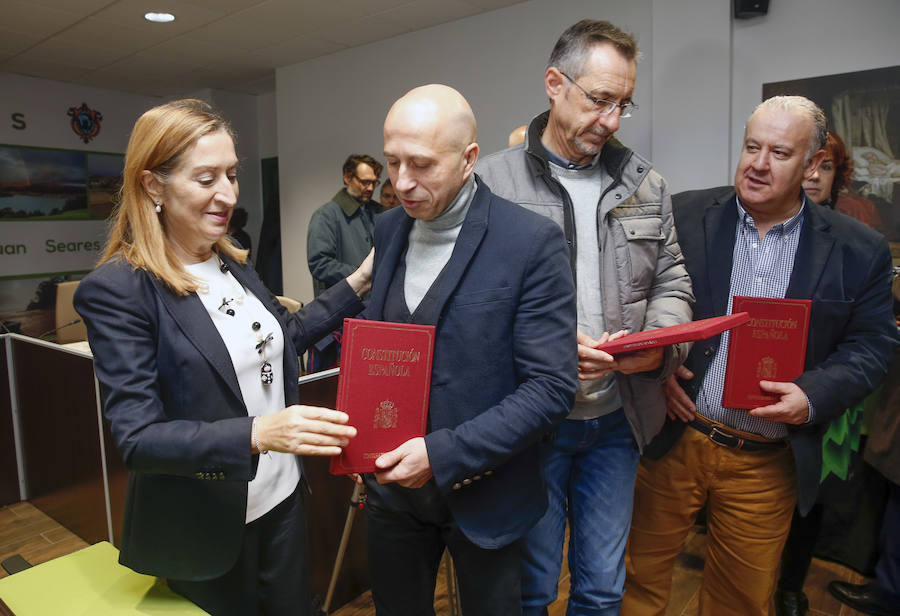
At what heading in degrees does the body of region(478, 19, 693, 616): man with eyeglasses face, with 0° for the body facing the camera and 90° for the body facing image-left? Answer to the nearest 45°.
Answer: approximately 0°

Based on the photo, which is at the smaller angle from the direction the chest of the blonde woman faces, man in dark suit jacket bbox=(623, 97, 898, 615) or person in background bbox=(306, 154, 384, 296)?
the man in dark suit jacket

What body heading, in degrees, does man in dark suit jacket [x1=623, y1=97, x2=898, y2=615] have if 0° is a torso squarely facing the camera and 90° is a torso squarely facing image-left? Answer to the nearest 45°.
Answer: approximately 45°

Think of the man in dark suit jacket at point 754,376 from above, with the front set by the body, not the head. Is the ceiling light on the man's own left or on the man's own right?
on the man's own right

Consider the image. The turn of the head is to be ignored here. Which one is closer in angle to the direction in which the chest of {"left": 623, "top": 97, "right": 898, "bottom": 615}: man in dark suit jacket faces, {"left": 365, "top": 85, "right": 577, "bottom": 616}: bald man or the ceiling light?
the bald man

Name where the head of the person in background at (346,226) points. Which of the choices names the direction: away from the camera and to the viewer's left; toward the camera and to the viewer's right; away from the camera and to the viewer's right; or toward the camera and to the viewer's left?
toward the camera and to the viewer's right
